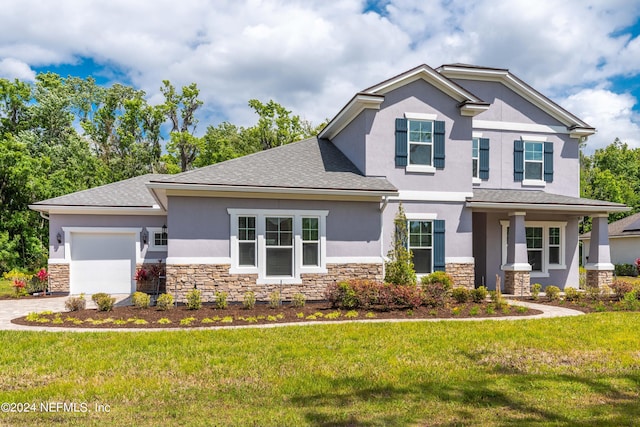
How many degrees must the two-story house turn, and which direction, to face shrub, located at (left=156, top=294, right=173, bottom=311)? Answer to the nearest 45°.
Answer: approximately 45° to its right

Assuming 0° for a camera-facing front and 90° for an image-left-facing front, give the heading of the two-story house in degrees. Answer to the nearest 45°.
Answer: approximately 0°

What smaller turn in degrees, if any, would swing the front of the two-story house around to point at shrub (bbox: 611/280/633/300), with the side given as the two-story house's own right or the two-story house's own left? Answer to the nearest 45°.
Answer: approximately 90° to the two-story house's own left

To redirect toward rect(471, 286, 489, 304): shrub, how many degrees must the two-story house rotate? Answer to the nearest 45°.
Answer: approximately 45° to its left

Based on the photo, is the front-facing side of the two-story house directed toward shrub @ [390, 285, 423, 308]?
yes

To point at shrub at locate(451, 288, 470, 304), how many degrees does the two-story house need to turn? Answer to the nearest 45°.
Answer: approximately 45° to its left
